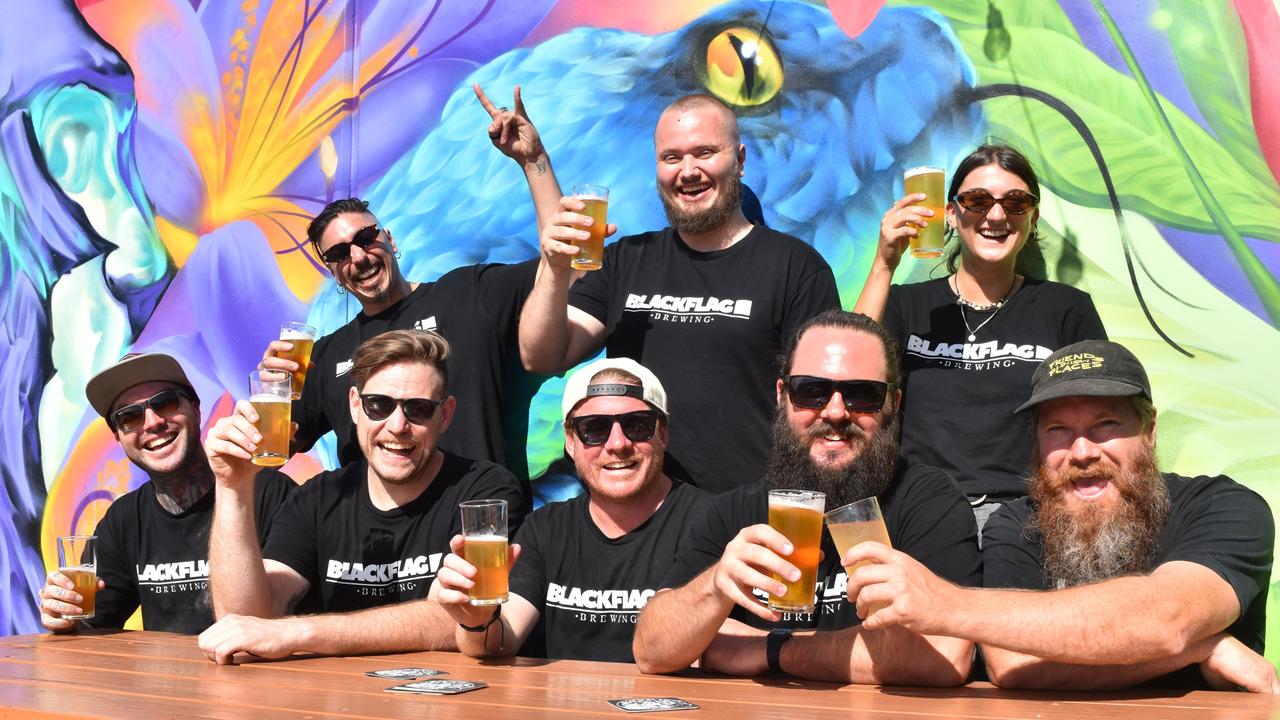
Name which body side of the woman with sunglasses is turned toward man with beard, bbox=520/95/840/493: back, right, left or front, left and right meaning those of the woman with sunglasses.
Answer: right

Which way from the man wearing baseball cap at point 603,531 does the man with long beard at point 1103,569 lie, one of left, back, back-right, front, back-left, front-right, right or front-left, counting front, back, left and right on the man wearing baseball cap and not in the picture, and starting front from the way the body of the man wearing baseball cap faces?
front-left

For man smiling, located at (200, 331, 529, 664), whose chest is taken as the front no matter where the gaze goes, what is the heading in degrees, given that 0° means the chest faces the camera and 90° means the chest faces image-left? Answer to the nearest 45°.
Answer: approximately 0°

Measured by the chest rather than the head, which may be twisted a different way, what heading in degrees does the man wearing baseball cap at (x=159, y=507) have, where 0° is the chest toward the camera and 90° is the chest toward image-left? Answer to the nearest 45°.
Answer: approximately 0°

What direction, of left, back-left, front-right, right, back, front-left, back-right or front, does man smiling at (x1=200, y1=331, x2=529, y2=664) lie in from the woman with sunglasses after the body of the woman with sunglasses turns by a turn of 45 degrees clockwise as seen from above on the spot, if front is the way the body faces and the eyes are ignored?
front-right
